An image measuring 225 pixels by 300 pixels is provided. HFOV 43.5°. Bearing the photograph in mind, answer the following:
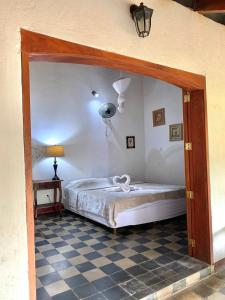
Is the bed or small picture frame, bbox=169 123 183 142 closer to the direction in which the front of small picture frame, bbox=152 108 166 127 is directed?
the bed

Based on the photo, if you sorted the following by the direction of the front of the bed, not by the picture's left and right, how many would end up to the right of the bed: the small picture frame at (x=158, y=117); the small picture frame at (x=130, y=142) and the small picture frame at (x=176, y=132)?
0

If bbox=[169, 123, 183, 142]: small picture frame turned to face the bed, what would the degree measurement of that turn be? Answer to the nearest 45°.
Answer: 0° — it already faces it

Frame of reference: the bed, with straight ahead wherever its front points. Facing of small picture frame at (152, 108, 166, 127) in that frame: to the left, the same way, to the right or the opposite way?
to the right

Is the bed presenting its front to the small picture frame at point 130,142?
no

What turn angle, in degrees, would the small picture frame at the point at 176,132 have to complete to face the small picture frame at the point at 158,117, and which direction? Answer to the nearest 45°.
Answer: approximately 90° to its right

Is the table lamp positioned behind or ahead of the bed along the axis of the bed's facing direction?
behind

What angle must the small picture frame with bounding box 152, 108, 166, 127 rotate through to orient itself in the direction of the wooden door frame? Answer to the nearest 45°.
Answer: approximately 45° to its left

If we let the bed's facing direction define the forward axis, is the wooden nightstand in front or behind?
behind

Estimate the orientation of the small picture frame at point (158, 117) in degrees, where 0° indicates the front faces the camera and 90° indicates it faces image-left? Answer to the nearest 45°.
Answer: approximately 45°

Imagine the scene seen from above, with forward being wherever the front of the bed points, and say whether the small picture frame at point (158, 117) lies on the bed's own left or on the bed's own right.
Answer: on the bed's own left

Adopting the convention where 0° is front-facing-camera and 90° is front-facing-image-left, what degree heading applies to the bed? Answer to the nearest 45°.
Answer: approximately 315°

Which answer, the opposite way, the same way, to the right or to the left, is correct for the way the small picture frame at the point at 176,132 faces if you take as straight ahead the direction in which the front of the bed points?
to the right

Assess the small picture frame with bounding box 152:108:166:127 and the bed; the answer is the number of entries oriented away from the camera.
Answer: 0

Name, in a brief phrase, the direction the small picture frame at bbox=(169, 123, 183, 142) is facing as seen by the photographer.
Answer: facing the viewer and to the left of the viewer

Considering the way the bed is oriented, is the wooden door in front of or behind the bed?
in front

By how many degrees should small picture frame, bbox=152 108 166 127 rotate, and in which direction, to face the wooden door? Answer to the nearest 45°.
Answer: approximately 45° to its left

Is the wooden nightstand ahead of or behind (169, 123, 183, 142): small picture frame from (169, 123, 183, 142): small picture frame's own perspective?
ahead

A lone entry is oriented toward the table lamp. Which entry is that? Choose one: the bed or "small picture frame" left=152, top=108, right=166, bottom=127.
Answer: the small picture frame

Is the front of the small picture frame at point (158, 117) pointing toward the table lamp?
yes

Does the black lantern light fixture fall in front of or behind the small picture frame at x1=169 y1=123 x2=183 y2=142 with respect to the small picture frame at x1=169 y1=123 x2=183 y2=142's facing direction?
in front

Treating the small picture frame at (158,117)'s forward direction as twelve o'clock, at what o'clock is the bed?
The bed is roughly at 11 o'clock from the small picture frame.
